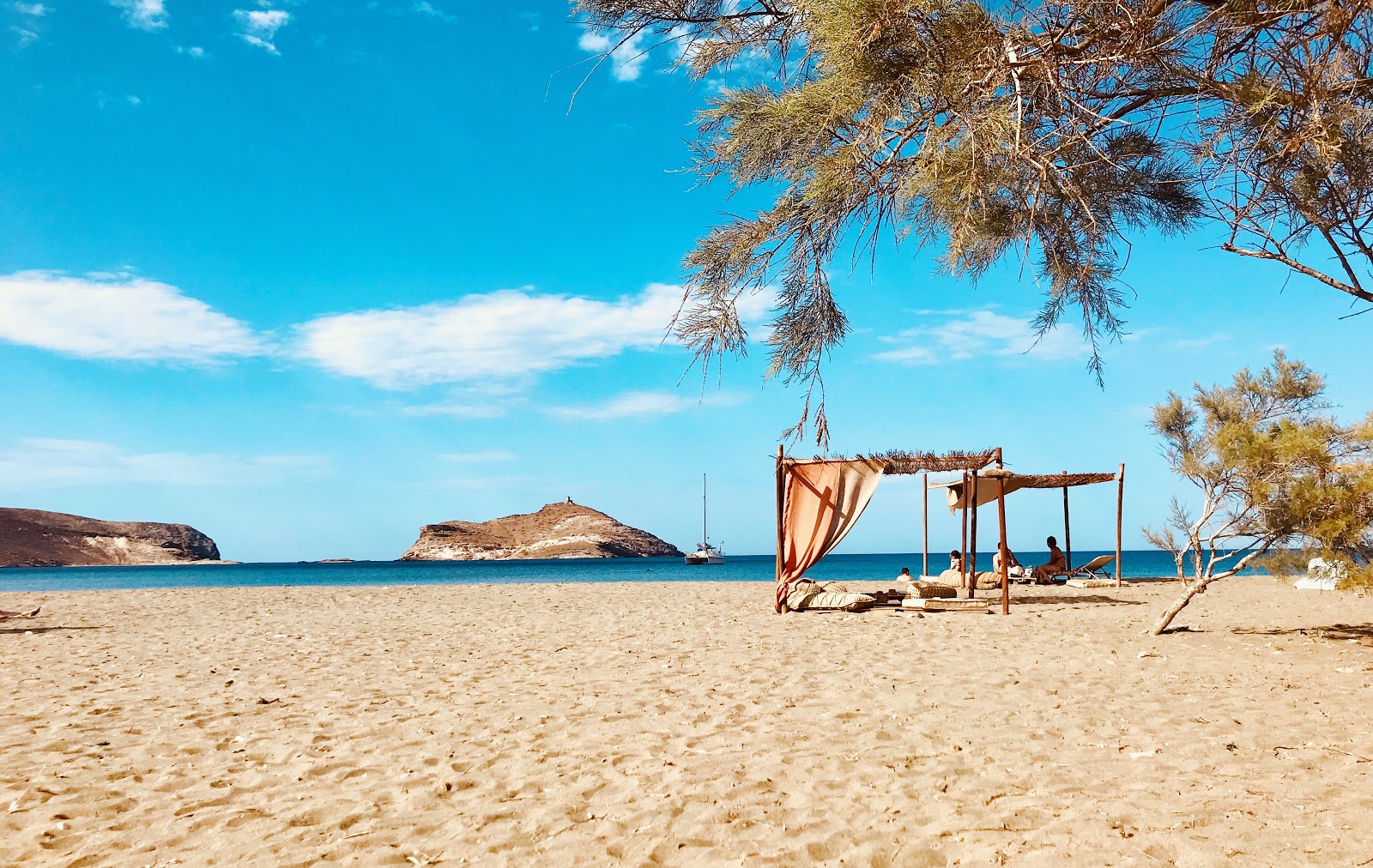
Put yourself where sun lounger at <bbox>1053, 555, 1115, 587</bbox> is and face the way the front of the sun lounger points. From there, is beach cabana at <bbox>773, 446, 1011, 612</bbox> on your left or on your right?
on your left

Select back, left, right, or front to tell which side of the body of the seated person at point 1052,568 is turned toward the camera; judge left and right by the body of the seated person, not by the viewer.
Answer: left

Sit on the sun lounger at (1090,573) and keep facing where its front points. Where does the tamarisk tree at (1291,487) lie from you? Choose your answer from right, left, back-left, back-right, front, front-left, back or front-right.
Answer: left

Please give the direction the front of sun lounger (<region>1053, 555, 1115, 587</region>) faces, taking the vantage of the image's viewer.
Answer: facing to the left of the viewer

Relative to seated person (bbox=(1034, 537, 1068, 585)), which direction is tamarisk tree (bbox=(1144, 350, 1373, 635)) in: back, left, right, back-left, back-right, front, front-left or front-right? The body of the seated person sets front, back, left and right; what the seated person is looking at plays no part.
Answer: left
